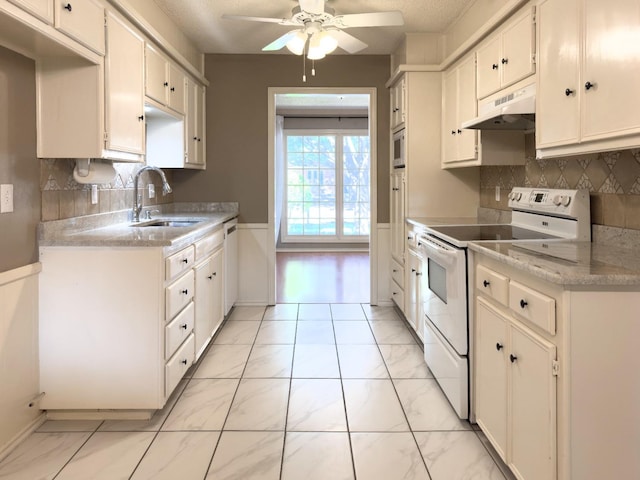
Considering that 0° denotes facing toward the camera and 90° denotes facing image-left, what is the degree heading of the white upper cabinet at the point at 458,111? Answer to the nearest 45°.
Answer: approximately 45°

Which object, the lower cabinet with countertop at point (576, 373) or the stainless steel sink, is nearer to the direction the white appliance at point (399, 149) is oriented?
the stainless steel sink

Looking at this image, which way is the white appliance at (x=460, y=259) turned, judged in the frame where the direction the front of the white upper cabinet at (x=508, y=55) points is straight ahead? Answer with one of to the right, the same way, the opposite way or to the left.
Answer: the same way

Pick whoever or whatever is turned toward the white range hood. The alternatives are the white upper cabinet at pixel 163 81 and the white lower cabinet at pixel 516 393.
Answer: the white upper cabinet

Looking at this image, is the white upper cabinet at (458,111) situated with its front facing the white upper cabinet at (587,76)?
no

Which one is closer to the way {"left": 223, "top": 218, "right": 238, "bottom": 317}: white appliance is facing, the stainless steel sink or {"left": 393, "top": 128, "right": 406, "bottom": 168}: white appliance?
the white appliance

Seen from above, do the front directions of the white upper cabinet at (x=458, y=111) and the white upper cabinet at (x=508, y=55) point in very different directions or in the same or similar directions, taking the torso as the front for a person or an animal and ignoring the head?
same or similar directions

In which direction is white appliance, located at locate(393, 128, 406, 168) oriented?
to the viewer's left

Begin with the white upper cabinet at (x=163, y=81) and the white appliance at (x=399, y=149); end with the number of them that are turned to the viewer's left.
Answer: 1

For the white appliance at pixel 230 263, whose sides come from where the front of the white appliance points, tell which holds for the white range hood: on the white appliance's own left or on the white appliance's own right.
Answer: on the white appliance's own right
